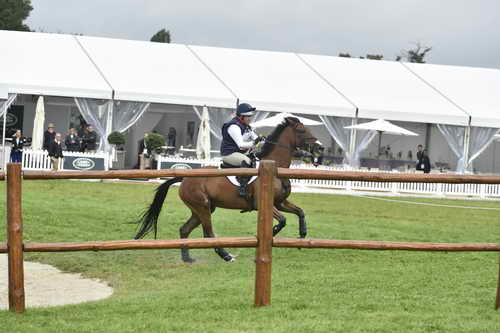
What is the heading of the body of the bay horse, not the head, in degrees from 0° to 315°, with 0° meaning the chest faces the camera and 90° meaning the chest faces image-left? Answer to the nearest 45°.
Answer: approximately 270°

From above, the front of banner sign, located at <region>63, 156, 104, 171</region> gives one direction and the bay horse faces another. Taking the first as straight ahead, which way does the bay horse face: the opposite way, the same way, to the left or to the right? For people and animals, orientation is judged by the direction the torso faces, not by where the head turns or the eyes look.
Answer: to the left

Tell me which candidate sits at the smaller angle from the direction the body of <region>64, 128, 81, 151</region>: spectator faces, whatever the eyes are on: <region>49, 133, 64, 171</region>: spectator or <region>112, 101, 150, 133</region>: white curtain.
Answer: the spectator

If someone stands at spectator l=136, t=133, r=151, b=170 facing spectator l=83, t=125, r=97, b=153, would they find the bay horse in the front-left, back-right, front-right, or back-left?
back-left
